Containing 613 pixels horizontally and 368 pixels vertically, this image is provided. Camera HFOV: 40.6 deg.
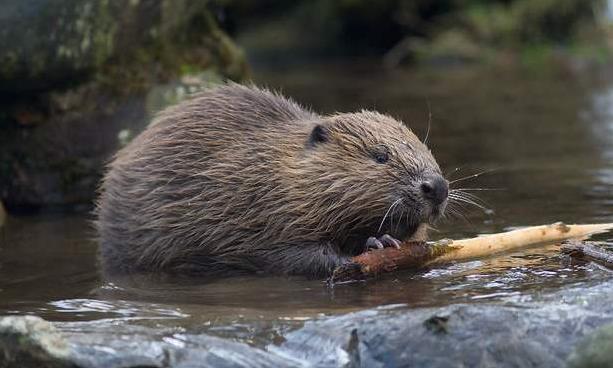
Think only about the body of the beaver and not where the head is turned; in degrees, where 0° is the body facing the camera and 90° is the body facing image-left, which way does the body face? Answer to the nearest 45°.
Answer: approximately 270°

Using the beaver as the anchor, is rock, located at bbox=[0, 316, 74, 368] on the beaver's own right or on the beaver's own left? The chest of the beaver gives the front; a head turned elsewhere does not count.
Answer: on the beaver's own right

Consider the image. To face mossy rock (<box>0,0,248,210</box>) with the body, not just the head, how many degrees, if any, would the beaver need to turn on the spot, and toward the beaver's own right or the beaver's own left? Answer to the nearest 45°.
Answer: approximately 135° to the beaver's own left

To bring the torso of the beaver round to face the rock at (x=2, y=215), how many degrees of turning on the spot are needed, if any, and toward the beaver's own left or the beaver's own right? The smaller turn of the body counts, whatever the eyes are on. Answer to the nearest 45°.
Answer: approximately 135° to the beaver's own left
